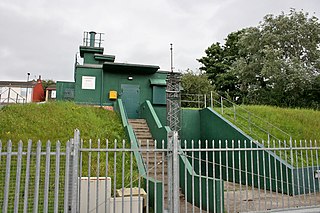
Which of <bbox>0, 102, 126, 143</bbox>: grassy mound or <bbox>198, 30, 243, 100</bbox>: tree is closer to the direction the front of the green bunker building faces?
the grassy mound

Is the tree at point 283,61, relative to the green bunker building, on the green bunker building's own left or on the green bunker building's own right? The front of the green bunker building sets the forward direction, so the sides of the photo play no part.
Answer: on the green bunker building's own left

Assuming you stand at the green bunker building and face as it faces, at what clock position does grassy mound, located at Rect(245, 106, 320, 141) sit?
The grassy mound is roughly at 10 o'clock from the green bunker building.

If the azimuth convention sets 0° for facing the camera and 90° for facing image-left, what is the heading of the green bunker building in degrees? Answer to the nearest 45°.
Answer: approximately 0°

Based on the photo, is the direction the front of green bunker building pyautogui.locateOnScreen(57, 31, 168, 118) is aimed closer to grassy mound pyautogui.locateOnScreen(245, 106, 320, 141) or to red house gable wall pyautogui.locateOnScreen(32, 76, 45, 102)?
the grassy mound

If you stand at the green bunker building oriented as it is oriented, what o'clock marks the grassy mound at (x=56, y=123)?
The grassy mound is roughly at 1 o'clock from the green bunker building.

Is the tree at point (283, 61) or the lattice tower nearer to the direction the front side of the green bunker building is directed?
the lattice tower

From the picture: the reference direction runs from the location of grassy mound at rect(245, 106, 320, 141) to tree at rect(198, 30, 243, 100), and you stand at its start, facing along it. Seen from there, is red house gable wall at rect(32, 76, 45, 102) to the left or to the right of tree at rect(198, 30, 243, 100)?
left
